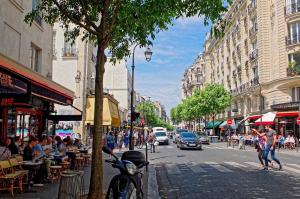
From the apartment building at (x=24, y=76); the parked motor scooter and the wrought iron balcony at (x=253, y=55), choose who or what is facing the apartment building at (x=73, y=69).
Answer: the wrought iron balcony

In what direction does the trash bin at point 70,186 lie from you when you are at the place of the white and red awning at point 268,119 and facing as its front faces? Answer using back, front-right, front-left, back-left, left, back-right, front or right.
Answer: front-left

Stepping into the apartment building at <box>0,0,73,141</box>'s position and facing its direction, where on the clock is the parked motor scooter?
The parked motor scooter is roughly at 1 o'clock from the apartment building.

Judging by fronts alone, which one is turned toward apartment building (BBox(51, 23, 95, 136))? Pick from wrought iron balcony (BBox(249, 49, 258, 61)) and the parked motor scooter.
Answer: the wrought iron balcony

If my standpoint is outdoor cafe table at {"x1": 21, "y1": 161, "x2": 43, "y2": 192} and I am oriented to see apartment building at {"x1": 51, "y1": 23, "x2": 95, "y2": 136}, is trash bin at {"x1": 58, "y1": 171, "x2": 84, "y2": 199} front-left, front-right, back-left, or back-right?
back-right

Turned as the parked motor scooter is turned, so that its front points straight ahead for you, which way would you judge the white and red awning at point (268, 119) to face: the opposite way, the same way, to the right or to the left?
to the right

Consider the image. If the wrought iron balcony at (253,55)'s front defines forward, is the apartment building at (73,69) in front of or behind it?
in front

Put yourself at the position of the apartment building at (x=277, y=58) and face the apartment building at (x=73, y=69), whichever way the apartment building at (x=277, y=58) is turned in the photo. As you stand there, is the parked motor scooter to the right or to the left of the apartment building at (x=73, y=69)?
left

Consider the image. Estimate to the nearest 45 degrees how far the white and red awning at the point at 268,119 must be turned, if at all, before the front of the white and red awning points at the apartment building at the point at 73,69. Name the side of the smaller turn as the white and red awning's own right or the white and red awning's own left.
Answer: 0° — it already faces it

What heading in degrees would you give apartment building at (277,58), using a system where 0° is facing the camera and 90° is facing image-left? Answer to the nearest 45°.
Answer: approximately 45°
